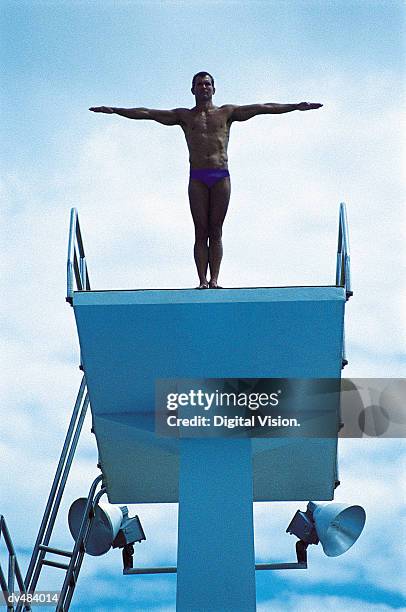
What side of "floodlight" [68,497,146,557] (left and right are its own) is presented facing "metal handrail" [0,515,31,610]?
front

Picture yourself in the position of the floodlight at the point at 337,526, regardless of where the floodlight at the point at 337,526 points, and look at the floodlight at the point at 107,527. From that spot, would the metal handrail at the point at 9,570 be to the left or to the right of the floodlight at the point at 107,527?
left

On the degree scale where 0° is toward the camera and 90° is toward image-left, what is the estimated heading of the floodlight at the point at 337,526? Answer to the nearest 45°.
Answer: approximately 315°
